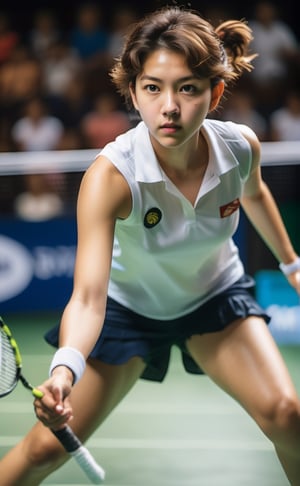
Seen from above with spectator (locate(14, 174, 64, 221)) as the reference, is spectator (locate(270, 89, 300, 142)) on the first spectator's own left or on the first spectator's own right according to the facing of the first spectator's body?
on the first spectator's own left

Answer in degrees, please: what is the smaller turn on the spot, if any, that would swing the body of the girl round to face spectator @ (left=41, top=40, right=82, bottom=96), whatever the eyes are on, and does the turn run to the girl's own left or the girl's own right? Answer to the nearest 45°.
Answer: approximately 180°

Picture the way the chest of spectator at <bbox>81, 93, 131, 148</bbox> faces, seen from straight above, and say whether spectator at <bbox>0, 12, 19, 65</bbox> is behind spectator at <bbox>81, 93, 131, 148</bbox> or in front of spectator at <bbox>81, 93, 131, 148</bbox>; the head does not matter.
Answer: behind

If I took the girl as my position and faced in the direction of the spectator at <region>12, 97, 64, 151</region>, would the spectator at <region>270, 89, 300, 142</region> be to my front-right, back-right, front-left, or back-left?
front-right

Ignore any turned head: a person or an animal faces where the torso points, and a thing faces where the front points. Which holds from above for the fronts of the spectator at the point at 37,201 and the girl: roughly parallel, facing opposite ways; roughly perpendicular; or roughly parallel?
roughly parallel

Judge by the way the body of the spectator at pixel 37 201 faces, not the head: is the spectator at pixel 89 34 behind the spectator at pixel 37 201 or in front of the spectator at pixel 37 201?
behind

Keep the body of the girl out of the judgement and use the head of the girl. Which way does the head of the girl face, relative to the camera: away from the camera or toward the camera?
toward the camera

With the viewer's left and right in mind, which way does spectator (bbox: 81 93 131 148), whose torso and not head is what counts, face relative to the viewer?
facing the viewer

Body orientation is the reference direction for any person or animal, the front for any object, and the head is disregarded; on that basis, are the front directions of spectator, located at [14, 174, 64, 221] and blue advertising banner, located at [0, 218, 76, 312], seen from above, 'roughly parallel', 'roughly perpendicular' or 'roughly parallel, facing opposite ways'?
roughly parallel

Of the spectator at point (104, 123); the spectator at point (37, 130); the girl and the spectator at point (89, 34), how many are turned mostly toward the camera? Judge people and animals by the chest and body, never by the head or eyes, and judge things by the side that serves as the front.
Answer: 4

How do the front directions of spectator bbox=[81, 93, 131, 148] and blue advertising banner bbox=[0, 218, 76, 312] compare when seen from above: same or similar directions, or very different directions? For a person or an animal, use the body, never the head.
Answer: same or similar directions

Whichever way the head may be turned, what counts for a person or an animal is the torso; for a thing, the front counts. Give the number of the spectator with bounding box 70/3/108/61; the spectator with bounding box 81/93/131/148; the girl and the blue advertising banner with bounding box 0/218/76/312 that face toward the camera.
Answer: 4

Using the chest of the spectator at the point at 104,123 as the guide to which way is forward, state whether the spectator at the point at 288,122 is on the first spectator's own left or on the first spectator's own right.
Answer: on the first spectator's own left

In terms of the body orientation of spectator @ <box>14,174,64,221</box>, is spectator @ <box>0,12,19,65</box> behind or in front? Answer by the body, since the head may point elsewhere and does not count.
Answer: behind

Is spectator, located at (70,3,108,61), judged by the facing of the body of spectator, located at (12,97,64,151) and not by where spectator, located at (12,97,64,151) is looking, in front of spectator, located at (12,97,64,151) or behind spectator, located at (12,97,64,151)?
behind

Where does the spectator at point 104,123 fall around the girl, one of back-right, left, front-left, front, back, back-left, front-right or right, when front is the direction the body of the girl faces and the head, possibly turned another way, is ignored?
back

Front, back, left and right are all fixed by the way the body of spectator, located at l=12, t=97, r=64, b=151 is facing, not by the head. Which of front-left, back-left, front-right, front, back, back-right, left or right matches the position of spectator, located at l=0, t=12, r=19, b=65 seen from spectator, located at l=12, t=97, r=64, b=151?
back

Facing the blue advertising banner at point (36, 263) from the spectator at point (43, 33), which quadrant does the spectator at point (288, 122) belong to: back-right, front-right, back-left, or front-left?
front-left
